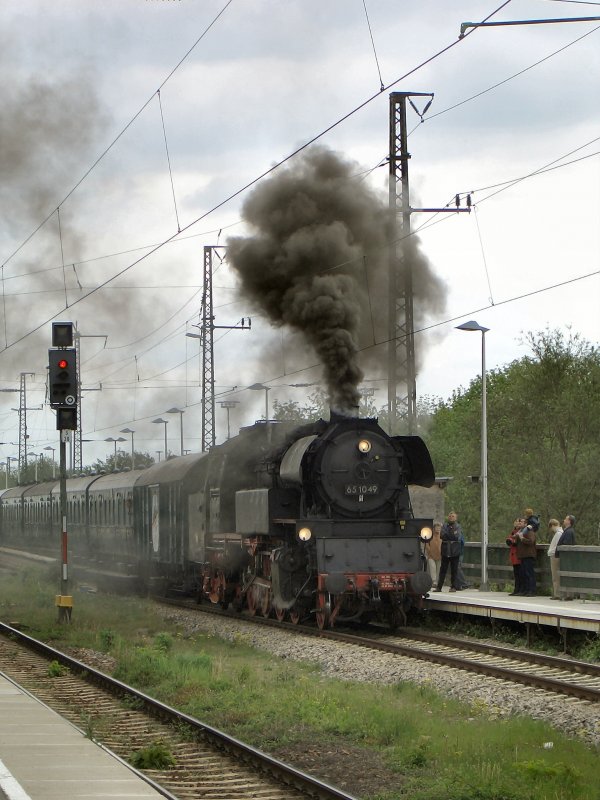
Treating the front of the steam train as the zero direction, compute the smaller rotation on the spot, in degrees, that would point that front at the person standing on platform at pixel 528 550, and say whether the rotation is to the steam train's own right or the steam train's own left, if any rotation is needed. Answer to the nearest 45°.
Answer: approximately 90° to the steam train's own left

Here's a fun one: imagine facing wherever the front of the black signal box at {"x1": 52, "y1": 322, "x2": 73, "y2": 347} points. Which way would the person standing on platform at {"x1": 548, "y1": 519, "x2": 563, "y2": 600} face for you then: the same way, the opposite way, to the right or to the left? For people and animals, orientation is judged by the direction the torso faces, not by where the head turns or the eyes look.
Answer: to the right

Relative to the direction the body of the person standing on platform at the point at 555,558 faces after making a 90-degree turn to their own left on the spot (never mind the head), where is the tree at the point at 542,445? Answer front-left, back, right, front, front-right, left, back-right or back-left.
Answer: back

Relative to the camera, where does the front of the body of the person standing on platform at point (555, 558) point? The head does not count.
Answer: to the viewer's left

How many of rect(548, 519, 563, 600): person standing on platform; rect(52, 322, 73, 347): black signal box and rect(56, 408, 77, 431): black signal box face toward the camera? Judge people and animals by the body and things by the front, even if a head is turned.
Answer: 2

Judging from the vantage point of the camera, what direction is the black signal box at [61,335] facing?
facing the viewer

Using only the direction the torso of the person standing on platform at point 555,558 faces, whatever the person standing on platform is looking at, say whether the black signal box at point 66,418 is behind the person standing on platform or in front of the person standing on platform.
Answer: in front

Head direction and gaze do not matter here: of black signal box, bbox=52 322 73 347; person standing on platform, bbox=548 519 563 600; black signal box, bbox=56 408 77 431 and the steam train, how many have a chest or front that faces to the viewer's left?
1

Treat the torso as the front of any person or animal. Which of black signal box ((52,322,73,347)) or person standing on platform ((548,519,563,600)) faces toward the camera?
the black signal box

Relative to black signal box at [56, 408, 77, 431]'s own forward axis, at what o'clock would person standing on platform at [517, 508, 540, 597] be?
The person standing on platform is roughly at 9 o'clock from the black signal box.

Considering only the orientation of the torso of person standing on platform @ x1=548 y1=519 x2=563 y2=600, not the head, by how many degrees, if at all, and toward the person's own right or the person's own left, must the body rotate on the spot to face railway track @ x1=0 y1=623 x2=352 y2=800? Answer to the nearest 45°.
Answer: approximately 90° to the person's own left

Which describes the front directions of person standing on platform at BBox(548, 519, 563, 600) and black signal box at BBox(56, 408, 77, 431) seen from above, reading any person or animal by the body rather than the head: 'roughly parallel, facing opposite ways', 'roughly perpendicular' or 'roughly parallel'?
roughly perpendicular

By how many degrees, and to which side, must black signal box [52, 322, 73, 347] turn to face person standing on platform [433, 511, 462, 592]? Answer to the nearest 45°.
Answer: approximately 90° to its left

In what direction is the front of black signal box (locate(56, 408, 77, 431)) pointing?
toward the camera

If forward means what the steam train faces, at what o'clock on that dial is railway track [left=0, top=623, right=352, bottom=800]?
The railway track is roughly at 2 o'clock from the steam train.
